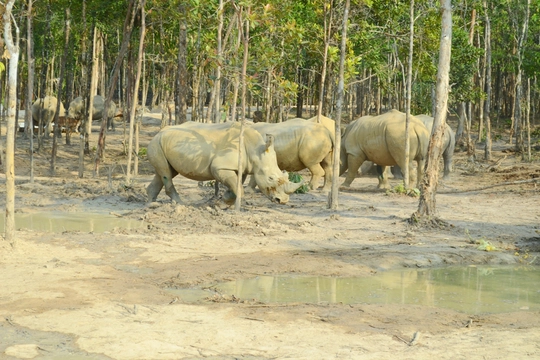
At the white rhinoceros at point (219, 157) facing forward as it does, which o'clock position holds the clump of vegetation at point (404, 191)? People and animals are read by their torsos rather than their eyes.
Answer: The clump of vegetation is roughly at 11 o'clock from the white rhinoceros.

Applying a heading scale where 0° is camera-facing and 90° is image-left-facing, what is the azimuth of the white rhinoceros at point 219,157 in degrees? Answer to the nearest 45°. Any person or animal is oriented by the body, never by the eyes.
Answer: approximately 270°

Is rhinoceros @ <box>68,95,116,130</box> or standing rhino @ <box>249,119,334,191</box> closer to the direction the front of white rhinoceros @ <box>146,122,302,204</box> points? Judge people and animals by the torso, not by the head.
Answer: the standing rhino

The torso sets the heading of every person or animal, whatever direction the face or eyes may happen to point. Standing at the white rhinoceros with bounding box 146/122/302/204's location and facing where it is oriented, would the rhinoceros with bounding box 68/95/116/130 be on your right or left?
on your left

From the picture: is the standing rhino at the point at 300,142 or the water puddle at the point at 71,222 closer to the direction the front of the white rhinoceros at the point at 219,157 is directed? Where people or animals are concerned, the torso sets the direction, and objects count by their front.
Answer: the standing rhino

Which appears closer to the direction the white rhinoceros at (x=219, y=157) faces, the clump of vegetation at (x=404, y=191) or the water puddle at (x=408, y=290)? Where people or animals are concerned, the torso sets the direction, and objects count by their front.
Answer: the clump of vegetation

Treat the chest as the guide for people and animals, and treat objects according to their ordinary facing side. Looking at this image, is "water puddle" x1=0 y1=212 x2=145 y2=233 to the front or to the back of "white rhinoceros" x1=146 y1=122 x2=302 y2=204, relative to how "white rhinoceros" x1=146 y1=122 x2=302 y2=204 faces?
to the back
